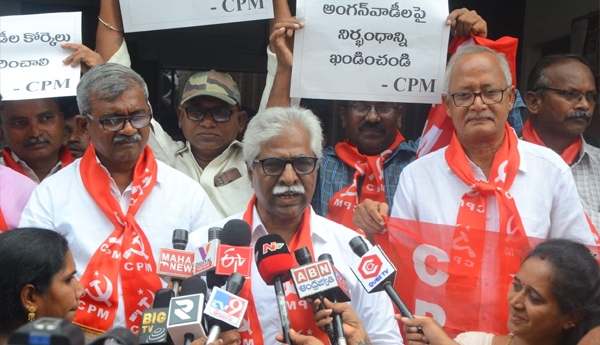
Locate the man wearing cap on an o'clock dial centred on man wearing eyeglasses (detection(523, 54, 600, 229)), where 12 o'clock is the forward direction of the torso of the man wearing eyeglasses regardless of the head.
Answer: The man wearing cap is roughly at 4 o'clock from the man wearing eyeglasses.

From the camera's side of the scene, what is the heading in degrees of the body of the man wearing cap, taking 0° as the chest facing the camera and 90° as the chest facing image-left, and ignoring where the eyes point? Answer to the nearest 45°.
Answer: approximately 0°

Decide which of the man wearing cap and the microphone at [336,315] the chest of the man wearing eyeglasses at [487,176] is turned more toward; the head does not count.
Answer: the microphone

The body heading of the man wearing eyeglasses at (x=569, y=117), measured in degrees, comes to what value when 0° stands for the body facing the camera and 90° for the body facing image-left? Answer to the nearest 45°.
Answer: approximately 315°

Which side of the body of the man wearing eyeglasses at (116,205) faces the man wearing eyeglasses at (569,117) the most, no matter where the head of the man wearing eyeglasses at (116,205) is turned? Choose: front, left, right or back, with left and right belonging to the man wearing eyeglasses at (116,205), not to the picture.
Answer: left

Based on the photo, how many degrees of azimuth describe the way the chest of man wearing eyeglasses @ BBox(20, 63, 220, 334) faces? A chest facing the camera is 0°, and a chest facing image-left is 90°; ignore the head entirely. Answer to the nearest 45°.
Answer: approximately 0°
